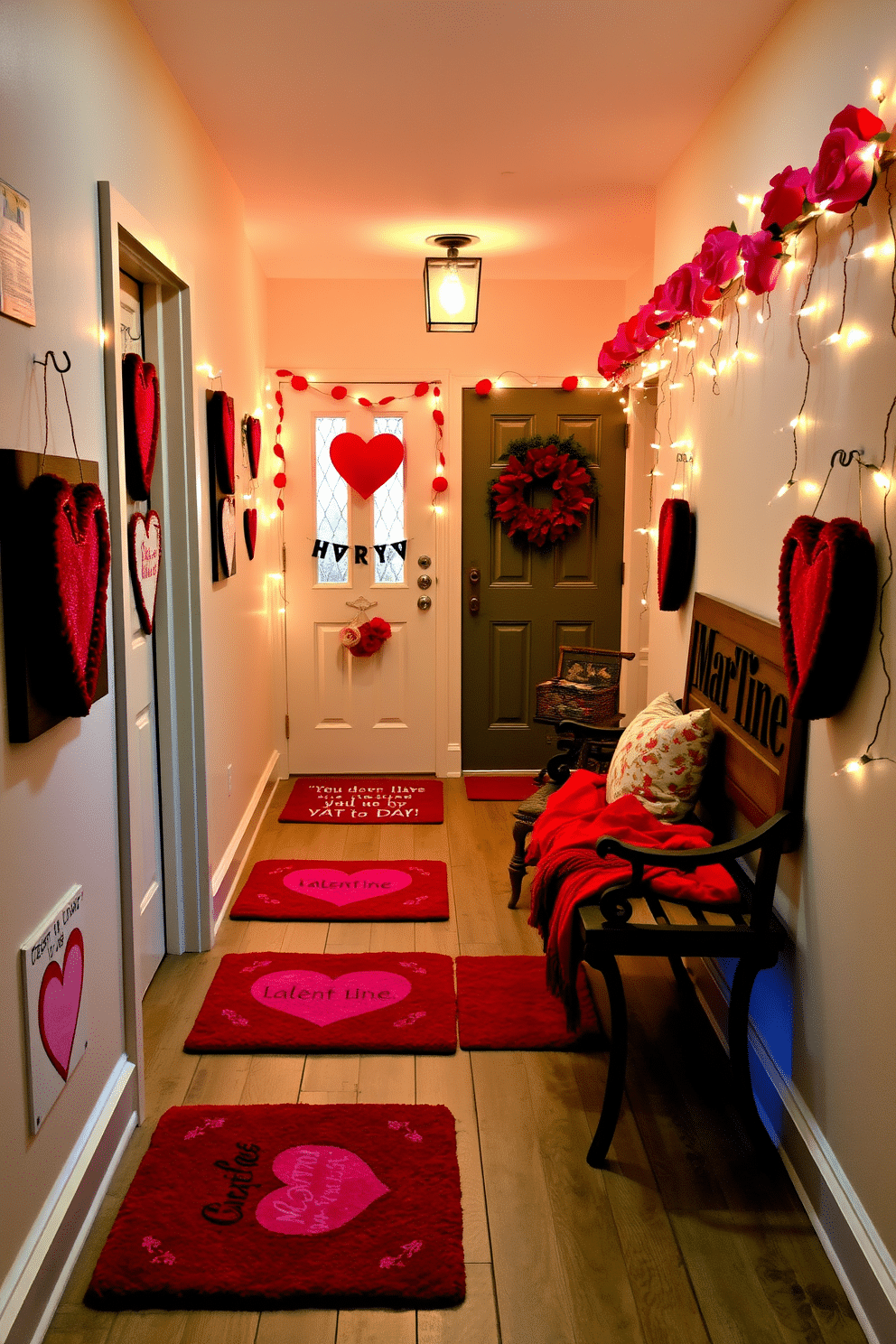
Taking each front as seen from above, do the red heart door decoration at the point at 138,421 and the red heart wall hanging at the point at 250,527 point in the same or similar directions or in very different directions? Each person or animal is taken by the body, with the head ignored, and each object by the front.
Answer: same or similar directions

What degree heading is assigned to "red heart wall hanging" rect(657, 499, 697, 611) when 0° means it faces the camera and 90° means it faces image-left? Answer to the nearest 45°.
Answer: approximately 90°

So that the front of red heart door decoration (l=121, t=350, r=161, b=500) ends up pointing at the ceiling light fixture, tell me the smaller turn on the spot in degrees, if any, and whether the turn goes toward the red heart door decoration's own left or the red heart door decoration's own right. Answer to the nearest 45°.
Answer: approximately 45° to the red heart door decoration's own left

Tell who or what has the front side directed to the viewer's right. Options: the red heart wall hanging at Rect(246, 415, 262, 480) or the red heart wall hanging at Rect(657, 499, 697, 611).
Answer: the red heart wall hanging at Rect(246, 415, 262, 480)

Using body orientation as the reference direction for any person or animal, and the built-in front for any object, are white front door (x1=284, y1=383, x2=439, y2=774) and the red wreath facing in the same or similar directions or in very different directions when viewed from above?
same or similar directions

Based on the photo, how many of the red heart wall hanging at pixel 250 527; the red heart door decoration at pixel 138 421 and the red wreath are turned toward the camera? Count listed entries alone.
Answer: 1

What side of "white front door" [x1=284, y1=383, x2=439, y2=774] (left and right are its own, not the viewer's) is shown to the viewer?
front

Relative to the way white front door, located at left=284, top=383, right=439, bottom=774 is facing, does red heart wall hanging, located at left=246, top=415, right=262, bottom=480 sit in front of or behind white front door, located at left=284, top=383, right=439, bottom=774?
in front

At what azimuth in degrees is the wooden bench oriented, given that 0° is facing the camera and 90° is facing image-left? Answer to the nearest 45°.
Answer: approximately 45°

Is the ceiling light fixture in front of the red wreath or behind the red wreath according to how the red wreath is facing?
in front

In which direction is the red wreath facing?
toward the camera

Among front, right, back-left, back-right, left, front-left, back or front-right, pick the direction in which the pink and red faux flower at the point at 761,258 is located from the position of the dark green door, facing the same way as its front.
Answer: front

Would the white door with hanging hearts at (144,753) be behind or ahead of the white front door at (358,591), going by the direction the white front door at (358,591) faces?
ahead

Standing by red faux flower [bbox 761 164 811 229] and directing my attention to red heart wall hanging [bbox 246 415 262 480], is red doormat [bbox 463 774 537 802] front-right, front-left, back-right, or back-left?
front-right

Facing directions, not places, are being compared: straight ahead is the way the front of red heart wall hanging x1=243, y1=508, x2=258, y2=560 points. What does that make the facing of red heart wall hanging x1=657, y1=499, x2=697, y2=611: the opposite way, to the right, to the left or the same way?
the opposite way
